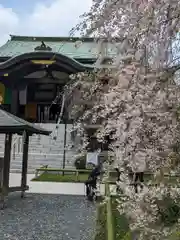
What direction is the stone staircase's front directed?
toward the camera

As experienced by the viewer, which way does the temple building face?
facing the viewer

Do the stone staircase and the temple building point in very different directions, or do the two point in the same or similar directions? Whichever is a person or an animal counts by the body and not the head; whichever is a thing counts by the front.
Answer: same or similar directions

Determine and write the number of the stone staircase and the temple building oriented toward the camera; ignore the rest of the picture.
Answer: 2
